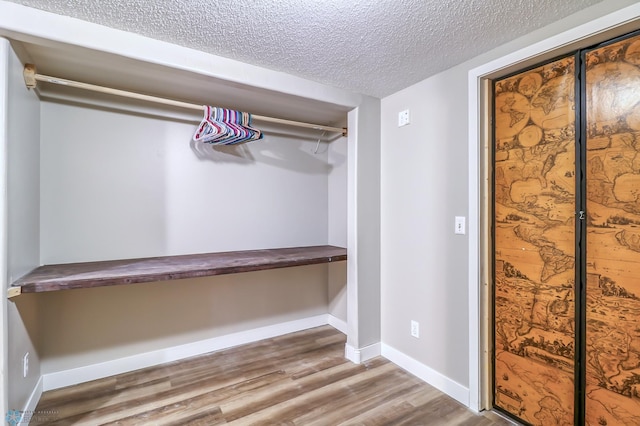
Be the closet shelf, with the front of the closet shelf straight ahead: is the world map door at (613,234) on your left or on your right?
on your left

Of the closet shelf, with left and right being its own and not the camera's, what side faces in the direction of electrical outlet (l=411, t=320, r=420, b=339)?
left

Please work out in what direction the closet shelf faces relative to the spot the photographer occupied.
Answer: facing the viewer

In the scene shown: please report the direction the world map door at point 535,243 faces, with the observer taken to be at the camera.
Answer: facing the viewer and to the left of the viewer

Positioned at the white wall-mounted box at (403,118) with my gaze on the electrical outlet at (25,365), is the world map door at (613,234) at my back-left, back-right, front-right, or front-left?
back-left

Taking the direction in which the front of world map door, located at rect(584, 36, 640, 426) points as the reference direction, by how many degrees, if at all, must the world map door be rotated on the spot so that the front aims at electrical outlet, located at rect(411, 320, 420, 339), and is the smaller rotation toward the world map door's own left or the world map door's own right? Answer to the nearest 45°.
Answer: approximately 45° to the world map door's own right

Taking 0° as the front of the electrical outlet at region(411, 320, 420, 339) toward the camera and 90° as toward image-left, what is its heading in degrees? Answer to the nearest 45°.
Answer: approximately 45°

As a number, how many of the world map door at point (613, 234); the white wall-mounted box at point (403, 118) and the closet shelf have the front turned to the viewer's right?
0

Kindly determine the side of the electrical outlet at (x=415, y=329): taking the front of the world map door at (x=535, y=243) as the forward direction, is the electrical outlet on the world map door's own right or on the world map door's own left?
on the world map door's own right

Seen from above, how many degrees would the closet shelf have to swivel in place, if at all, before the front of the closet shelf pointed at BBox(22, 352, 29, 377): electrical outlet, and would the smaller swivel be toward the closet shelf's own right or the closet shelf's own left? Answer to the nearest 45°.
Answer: approximately 90° to the closet shelf's own right

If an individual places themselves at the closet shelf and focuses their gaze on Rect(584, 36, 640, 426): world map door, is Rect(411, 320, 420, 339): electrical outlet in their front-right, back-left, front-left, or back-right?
front-left

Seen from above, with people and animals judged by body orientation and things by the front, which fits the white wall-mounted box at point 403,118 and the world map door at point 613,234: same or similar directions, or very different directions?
same or similar directions

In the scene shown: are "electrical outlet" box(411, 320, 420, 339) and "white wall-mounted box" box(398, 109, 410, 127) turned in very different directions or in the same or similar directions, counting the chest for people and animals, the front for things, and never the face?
same or similar directions

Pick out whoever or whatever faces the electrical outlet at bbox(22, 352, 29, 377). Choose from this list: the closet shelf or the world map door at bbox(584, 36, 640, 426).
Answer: the world map door
